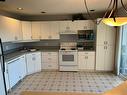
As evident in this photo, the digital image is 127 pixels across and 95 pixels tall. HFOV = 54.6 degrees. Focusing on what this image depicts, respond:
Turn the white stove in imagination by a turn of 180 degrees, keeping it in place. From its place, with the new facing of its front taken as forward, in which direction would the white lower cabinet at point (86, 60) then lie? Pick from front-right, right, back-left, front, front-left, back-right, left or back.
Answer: right

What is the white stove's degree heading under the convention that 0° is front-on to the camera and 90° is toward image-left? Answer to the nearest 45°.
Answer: approximately 0°

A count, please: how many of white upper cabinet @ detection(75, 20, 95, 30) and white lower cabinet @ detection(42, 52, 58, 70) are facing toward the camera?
2

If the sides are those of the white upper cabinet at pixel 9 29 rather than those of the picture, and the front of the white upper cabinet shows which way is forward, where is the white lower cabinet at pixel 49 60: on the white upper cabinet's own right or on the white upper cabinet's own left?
on the white upper cabinet's own left

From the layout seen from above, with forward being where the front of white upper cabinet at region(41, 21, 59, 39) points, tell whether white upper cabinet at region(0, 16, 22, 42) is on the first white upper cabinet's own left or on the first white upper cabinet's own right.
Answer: on the first white upper cabinet's own right

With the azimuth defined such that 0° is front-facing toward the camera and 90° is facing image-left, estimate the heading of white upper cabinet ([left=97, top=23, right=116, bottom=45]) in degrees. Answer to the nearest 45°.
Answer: approximately 0°

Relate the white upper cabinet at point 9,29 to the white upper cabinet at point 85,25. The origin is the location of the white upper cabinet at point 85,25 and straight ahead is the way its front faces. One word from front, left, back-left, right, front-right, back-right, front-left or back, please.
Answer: front-right

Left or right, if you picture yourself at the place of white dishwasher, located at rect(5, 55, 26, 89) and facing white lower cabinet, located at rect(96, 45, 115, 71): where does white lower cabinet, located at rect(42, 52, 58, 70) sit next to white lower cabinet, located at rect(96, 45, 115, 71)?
left

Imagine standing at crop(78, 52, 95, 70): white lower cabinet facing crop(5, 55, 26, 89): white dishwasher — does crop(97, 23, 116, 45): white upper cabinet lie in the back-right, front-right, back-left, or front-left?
back-left

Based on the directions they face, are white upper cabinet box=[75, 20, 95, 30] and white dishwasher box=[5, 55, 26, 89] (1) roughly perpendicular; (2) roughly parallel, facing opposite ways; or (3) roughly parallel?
roughly perpendicular

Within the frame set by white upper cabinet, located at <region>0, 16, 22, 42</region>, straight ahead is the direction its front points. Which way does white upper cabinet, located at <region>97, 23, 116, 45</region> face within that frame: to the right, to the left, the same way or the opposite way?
to the right
